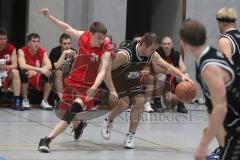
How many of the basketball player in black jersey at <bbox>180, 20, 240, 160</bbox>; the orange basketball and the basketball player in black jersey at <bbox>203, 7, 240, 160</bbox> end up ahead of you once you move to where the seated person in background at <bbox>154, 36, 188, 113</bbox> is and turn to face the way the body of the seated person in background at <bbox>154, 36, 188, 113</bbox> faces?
3

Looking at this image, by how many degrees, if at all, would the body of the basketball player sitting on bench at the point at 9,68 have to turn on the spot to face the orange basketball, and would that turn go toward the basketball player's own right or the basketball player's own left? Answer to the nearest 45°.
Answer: approximately 45° to the basketball player's own left

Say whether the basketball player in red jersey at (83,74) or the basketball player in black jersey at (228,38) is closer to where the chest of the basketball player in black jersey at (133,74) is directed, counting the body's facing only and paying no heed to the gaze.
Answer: the basketball player in black jersey

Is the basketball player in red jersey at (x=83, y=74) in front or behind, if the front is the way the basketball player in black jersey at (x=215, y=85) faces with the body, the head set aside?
in front

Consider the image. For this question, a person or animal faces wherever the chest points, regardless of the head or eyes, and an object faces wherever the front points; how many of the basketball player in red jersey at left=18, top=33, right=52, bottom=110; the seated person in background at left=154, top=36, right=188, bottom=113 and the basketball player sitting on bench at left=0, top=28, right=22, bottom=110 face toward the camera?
3

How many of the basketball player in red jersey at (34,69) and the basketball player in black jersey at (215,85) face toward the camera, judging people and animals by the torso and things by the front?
1

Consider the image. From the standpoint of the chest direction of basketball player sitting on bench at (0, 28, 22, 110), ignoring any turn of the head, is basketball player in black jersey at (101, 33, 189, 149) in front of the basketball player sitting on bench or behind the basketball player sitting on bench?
in front

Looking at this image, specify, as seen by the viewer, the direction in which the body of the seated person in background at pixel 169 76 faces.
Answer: toward the camera

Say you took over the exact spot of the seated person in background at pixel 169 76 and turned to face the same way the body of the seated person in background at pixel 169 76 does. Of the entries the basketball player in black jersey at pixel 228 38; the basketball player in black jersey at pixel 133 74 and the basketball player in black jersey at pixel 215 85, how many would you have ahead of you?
3

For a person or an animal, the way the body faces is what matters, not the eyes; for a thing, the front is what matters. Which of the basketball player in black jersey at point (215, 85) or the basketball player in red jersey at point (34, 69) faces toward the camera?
the basketball player in red jersey

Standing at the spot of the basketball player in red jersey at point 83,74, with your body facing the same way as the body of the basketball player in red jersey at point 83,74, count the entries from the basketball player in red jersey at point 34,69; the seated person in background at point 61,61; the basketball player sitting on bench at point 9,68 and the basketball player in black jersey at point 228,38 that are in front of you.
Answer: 1

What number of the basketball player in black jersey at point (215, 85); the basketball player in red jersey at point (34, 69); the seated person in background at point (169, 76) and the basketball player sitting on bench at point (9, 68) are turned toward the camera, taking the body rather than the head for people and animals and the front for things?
3

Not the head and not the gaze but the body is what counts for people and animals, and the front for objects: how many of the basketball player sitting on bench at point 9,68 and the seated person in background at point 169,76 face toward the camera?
2

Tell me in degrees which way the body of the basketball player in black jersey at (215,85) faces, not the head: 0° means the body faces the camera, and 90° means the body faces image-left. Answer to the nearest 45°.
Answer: approximately 135°

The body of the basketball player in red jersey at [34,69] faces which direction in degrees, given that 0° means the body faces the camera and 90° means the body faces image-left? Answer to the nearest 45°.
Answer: approximately 0°
